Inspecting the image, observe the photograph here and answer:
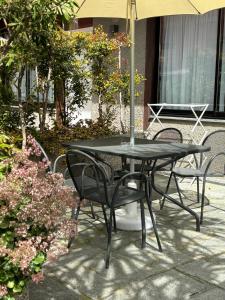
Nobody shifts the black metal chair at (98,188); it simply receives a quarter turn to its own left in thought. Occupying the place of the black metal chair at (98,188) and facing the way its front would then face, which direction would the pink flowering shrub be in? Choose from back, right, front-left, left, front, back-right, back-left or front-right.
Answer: back-left

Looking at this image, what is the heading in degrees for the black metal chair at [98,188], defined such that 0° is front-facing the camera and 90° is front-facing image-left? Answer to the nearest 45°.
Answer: approximately 225°

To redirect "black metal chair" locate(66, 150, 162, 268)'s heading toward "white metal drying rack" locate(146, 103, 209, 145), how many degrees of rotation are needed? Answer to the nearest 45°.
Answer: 0° — it already faces it
